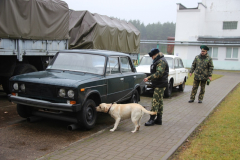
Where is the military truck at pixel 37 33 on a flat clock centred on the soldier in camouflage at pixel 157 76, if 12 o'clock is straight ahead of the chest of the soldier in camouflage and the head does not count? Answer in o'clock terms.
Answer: The military truck is roughly at 1 o'clock from the soldier in camouflage.

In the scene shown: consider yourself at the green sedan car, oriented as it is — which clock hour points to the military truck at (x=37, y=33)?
The military truck is roughly at 4 o'clock from the green sedan car.

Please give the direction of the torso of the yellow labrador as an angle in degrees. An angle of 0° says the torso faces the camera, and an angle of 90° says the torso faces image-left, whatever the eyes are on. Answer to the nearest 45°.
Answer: approximately 90°

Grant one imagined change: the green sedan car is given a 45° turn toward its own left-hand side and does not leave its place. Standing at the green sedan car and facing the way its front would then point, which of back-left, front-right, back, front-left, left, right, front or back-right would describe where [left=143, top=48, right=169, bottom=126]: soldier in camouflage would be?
left

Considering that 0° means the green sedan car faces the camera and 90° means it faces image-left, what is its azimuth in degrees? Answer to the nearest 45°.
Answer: approximately 45°

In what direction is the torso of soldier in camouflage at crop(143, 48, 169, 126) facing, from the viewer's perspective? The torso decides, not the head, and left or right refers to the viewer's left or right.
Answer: facing to the left of the viewer

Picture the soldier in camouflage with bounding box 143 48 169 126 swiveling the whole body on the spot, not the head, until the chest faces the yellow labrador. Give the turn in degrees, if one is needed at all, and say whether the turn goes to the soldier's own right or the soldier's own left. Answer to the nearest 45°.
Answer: approximately 45° to the soldier's own left
